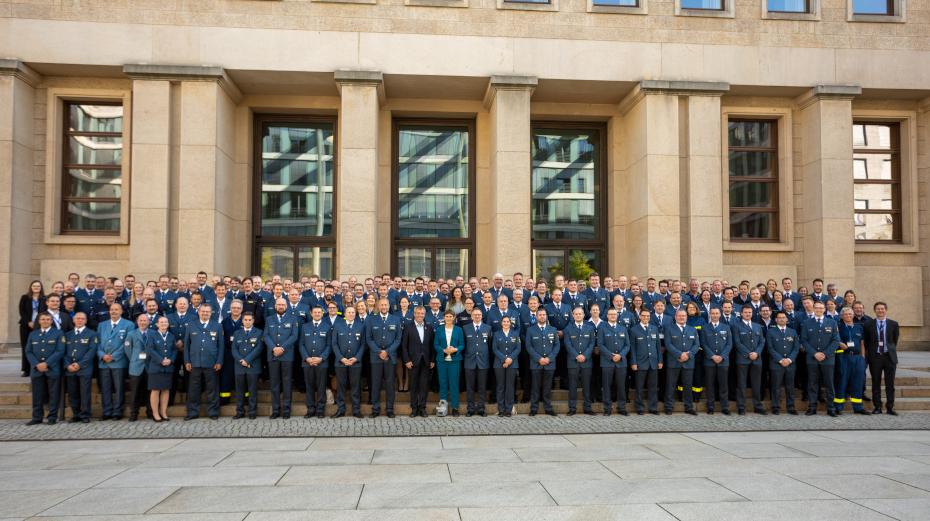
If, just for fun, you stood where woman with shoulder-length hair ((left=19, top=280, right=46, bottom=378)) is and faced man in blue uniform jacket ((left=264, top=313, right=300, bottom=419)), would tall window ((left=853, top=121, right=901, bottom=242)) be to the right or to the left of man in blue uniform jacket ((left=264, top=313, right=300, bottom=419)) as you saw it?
left

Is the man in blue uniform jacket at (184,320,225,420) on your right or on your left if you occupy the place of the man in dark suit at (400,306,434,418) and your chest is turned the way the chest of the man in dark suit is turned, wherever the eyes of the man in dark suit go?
on your right

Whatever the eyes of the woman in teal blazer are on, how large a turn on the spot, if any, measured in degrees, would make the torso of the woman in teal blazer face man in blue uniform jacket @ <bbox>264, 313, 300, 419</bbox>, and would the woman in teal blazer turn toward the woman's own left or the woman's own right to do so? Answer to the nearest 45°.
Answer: approximately 90° to the woman's own right

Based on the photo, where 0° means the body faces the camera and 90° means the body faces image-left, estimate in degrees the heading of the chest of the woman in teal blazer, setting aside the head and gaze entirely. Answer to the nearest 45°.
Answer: approximately 0°

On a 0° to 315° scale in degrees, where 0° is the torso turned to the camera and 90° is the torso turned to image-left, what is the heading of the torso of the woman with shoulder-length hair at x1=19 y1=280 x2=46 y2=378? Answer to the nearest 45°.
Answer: approximately 0°

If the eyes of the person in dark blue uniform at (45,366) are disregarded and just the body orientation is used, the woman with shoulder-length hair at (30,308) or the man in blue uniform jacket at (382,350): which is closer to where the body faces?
the man in blue uniform jacket

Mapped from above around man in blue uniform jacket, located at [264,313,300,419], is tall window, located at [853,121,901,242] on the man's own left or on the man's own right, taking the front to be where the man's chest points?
on the man's own left

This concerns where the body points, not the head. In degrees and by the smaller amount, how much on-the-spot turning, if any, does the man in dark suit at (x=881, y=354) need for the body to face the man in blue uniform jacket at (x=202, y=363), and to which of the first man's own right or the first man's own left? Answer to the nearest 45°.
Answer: approximately 45° to the first man's own right

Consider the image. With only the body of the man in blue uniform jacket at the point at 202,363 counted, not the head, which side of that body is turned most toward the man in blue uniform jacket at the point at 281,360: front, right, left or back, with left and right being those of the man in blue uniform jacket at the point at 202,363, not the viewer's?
left
